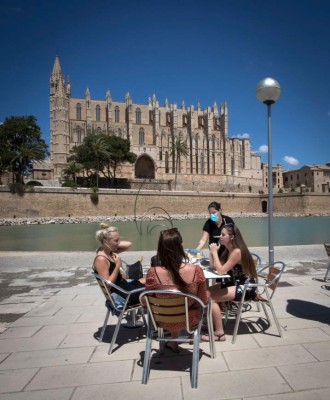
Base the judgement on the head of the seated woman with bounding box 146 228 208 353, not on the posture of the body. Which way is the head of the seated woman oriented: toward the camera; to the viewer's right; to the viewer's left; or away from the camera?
away from the camera

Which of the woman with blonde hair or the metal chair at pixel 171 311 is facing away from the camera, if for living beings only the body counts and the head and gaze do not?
the metal chair

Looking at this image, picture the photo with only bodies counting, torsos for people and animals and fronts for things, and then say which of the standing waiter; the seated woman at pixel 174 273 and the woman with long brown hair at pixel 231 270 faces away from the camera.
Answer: the seated woman

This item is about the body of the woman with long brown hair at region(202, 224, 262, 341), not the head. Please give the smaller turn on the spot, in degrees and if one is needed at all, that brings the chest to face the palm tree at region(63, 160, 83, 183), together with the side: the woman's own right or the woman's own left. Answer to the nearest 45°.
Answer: approximately 45° to the woman's own right

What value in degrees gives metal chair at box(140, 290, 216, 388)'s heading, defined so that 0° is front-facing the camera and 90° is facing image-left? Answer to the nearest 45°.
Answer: approximately 180°

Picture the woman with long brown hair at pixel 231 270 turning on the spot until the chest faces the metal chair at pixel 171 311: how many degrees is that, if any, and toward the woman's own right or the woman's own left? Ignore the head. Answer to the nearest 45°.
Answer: approximately 45° to the woman's own left

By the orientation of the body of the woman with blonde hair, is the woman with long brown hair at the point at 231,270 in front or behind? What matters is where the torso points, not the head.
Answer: in front

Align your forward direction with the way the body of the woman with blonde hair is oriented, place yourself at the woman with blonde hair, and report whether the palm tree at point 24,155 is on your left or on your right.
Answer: on your left

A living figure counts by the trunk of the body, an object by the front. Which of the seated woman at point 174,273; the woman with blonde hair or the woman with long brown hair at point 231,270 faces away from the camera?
the seated woman

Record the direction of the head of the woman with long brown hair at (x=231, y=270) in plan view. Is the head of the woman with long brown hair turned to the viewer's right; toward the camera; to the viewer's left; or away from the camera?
to the viewer's left

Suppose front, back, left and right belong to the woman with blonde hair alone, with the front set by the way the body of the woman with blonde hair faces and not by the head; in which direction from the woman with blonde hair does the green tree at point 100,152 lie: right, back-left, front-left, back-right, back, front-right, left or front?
left

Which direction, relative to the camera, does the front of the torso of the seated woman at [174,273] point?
away from the camera

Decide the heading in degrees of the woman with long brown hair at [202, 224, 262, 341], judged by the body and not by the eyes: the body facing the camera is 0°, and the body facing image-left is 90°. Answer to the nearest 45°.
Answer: approximately 90°

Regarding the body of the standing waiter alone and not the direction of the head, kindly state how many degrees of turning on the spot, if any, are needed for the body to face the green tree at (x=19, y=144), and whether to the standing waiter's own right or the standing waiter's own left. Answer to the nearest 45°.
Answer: approximately 90° to the standing waiter's own right

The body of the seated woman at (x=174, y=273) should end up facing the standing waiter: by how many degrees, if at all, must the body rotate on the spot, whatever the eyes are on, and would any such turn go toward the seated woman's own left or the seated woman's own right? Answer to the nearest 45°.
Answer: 0° — they already face them

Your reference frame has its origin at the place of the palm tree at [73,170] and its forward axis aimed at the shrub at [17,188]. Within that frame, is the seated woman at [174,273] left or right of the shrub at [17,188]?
left

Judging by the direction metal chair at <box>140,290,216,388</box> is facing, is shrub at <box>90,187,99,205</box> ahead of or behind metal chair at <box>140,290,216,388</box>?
ahead

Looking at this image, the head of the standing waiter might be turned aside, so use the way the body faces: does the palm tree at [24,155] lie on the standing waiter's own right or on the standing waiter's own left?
on the standing waiter's own right
